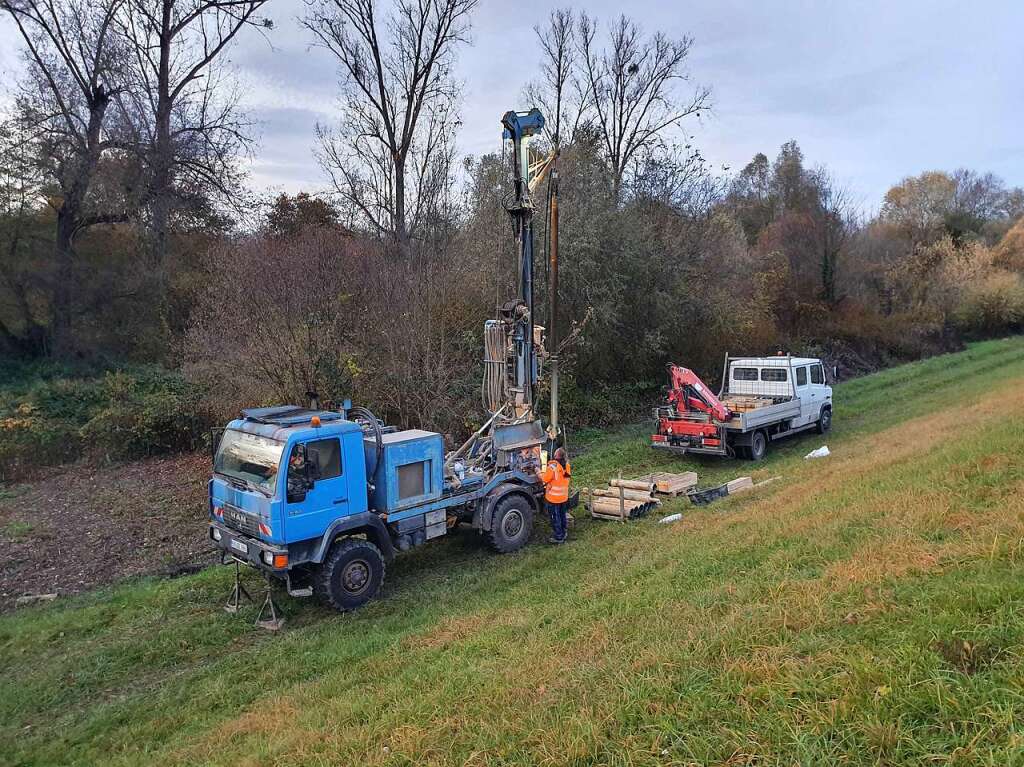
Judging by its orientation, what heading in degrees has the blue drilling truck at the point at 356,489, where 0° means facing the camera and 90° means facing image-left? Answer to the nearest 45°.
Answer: approximately 45°

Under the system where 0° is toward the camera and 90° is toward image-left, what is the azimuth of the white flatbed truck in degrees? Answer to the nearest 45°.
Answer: approximately 225°

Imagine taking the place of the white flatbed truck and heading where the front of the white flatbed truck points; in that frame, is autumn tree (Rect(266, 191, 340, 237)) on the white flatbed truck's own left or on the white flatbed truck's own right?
on the white flatbed truck's own left

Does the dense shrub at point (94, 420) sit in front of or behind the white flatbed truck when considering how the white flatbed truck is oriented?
behind

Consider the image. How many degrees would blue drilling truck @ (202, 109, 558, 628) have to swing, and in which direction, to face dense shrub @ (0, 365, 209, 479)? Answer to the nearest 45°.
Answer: approximately 90° to its right

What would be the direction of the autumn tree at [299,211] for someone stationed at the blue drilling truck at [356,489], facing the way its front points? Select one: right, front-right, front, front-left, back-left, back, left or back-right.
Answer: back-right

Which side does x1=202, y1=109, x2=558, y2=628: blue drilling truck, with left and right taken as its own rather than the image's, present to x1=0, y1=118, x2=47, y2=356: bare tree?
right

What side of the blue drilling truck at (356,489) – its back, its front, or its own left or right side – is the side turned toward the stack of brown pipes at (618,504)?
back

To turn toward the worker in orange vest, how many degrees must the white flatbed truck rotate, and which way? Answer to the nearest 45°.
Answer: approximately 135° to its right
